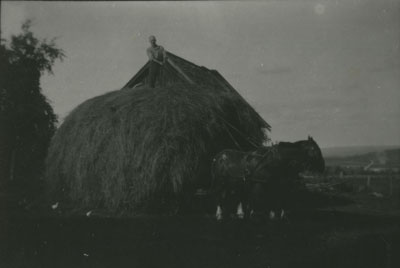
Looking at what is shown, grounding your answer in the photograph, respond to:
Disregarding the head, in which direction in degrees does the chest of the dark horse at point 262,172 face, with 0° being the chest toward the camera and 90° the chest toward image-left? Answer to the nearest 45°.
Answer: approximately 270°

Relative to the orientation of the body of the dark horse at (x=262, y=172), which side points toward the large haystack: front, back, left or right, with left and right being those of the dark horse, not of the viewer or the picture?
back

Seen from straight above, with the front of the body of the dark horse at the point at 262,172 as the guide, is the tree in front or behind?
behind
